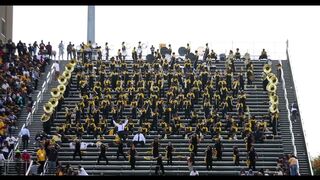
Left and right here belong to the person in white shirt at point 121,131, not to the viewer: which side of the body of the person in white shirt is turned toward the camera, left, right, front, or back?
back

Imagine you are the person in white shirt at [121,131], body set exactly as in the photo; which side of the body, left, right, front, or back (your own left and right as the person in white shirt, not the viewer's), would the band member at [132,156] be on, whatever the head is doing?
back
